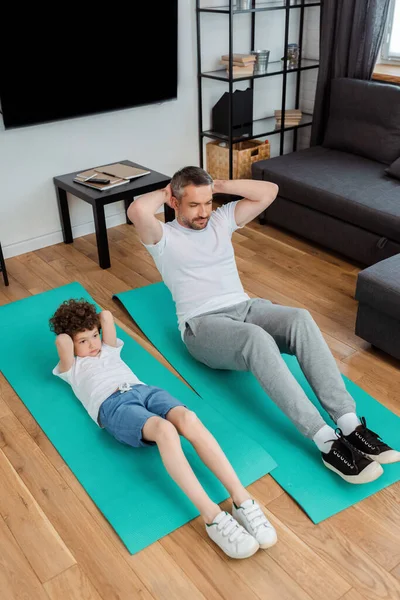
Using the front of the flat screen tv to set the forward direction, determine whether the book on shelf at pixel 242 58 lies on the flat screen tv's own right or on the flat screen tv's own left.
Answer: on the flat screen tv's own left

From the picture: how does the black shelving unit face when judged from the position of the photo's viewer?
facing the viewer and to the right of the viewer

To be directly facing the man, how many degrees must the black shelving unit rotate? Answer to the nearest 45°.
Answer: approximately 45° to its right

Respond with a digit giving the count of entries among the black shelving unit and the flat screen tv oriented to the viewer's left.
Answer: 0

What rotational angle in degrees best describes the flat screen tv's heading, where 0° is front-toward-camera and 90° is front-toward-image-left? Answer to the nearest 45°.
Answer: approximately 315°

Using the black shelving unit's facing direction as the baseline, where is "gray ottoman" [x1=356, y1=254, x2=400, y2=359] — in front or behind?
in front

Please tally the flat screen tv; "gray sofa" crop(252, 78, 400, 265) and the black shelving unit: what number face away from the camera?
0

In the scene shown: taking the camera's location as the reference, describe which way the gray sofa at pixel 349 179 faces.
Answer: facing the viewer and to the left of the viewer
